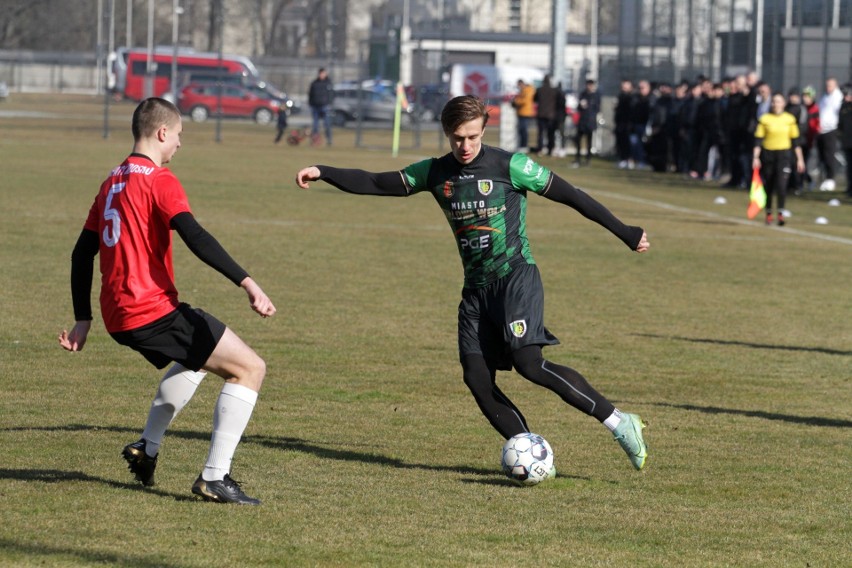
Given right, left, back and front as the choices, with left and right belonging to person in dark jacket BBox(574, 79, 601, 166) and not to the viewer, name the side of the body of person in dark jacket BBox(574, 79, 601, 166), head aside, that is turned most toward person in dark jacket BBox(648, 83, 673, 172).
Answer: left

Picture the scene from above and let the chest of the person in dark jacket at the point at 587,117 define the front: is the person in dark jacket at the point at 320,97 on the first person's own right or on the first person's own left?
on the first person's own right

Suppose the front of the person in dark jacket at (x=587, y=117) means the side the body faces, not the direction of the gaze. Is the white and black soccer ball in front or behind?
in front

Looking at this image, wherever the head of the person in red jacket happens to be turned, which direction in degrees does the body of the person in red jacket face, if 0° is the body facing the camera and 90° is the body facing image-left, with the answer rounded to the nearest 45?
approximately 45°

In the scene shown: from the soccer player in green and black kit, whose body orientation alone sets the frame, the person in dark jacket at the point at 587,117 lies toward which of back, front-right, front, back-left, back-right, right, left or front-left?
back

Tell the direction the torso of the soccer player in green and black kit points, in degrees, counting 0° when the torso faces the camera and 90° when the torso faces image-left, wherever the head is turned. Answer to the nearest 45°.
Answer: approximately 0°

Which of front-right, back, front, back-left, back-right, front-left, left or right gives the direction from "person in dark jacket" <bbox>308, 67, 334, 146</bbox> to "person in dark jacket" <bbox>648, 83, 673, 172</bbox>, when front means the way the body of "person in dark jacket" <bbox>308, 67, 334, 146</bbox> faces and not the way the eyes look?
front-left

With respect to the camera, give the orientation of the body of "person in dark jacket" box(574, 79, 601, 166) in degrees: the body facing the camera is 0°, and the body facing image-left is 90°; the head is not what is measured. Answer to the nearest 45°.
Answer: approximately 45°
